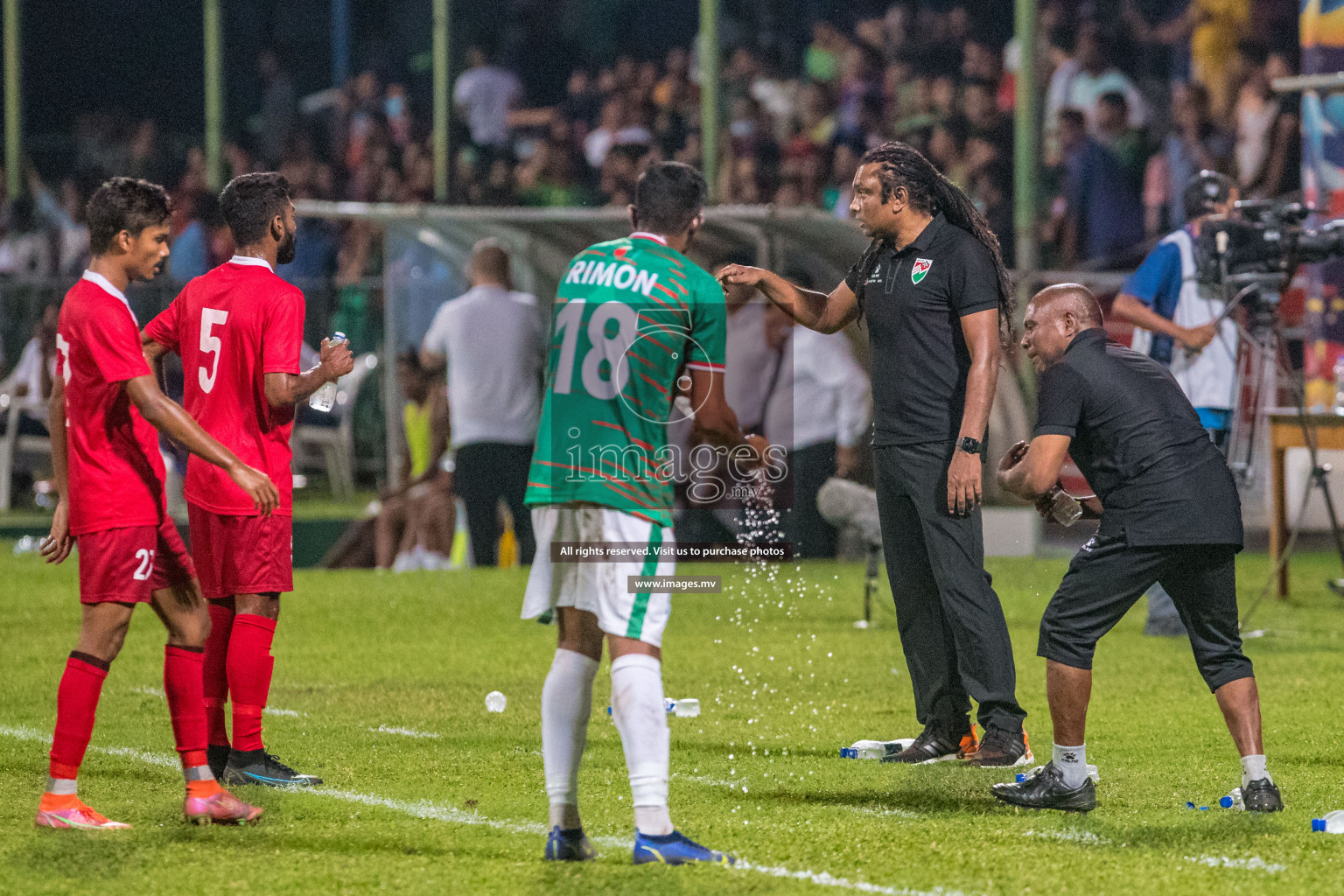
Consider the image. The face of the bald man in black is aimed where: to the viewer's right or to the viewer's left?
to the viewer's left

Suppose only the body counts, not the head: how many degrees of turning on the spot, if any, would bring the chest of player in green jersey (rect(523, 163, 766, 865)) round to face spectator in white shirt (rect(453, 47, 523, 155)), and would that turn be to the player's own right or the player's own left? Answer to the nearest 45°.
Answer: approximately 45° to the player's own left

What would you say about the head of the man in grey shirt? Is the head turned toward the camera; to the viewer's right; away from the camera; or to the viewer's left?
away from the camera

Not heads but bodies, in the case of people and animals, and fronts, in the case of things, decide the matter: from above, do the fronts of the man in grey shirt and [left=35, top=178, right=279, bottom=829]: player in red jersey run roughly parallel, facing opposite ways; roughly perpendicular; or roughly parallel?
roughly perpendicular

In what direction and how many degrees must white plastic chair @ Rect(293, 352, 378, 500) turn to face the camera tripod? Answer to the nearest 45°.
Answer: approximately 135° to its left

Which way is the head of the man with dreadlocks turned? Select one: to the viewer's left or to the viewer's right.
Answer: to the viewer's left

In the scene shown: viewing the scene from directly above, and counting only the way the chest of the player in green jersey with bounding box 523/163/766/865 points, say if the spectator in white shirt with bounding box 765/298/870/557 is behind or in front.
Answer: in front

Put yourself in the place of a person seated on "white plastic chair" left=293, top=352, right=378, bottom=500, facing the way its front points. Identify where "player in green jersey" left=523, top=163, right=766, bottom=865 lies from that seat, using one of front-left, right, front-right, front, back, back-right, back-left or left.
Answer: left

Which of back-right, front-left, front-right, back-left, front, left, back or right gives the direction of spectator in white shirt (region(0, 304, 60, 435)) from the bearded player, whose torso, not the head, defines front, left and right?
front-left

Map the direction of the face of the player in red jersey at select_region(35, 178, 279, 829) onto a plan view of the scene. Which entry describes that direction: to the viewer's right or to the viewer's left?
to the viewer's right

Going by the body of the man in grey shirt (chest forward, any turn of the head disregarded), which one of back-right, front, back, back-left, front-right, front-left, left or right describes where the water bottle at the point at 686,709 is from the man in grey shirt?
back

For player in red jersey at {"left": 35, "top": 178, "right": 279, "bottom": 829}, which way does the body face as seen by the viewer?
to the viewer's right

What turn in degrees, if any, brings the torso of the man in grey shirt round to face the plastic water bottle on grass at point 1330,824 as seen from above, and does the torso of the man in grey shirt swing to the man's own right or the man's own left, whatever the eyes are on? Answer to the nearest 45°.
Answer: approximately 180°

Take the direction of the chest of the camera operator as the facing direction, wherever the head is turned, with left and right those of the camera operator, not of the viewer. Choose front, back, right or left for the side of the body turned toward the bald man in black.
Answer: right

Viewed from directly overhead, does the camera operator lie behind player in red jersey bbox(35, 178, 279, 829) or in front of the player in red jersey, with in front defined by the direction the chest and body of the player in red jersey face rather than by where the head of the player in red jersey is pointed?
in front
